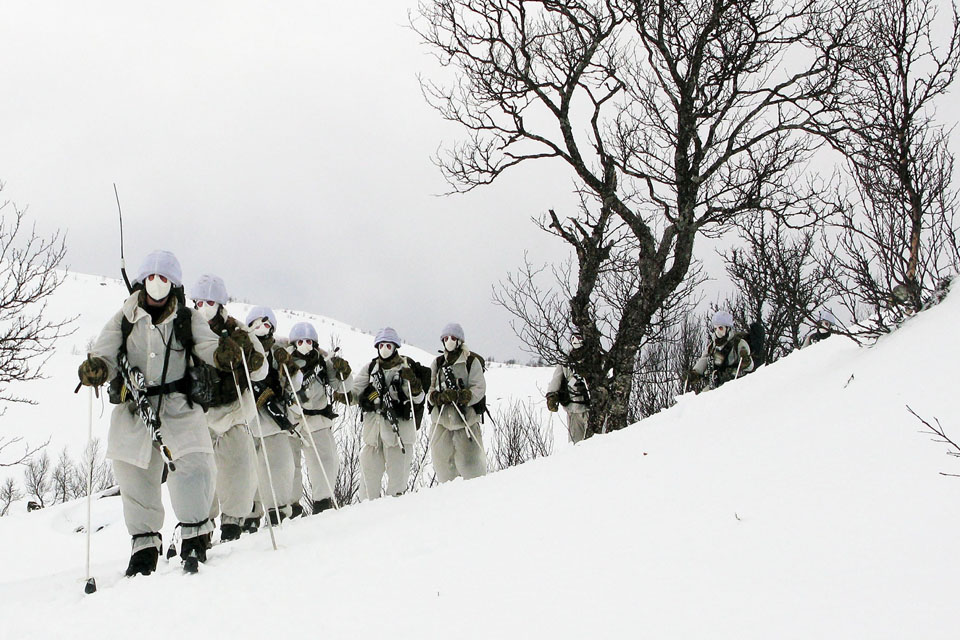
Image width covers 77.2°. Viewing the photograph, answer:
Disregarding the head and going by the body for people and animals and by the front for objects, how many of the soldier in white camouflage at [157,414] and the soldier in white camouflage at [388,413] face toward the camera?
2

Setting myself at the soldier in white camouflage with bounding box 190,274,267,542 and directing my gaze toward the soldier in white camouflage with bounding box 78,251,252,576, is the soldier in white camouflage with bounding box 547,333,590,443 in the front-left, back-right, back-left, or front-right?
back-left

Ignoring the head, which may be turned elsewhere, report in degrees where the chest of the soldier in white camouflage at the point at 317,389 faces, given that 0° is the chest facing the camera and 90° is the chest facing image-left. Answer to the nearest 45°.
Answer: approximately 0°

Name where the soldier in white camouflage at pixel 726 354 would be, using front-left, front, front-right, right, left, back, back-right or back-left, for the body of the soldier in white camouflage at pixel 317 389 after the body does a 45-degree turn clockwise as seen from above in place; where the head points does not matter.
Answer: back-left

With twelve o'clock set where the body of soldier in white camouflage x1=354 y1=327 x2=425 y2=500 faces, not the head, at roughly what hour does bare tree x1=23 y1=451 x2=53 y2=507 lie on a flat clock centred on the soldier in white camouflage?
The bare tree is roughly at 5 o'clock from the soldier in white camouflage.

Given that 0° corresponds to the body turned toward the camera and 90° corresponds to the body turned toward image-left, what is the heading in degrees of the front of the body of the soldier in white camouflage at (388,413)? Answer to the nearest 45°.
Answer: approximately 0°

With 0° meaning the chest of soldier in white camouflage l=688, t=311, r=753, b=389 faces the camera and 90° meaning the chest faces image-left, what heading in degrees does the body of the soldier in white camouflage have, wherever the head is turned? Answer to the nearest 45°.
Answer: approximately 45°

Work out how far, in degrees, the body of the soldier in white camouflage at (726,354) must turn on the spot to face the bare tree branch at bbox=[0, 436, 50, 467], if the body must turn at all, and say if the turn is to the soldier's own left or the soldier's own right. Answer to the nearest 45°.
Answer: approximately 45° to the soldier's own right

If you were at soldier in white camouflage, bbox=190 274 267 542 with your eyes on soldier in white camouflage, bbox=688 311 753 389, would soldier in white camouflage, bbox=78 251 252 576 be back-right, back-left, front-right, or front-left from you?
back-right
